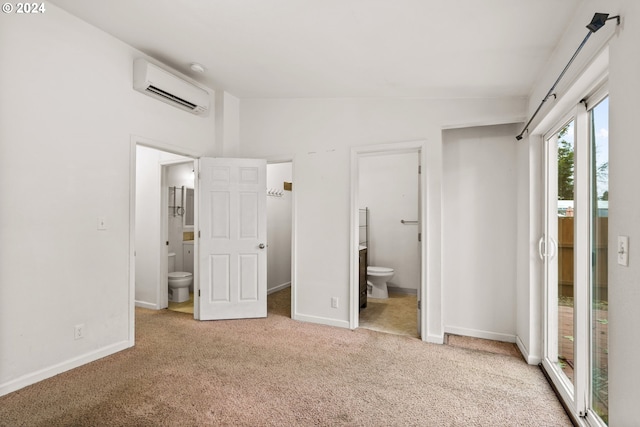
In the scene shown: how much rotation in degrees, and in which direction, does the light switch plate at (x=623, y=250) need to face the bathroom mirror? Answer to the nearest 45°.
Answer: approximately 45° to its right

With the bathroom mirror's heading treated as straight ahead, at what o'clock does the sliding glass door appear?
The sliding glass door is roughly at 11 o'clock from the bathroom mirror.

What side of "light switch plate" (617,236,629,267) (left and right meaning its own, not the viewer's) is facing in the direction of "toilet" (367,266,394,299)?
right

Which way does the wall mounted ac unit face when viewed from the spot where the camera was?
facing the viewer and to the right of the viewer

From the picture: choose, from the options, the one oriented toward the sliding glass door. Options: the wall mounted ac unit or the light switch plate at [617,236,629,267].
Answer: the wall mounted ac unit

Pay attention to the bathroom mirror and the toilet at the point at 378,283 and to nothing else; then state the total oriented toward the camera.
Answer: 1

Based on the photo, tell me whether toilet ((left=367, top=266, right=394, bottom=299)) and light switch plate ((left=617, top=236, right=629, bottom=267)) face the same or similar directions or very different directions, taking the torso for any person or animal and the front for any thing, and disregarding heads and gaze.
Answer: very different directions

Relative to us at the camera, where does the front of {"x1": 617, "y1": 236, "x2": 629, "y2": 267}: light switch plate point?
facing the viewer and to the left of the viewer

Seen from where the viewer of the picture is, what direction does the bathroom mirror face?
facing the viewer
